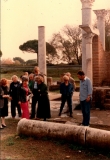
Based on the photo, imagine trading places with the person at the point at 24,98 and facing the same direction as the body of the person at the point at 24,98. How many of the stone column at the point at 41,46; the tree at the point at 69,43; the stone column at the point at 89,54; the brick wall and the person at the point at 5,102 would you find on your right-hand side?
1

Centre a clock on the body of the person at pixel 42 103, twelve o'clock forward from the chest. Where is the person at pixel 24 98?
the person at pixel 24 98 is roughly at 2 o'clock from the person at pixel 42 103.

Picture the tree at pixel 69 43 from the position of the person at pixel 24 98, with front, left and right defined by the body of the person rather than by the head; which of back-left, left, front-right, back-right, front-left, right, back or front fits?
back-left

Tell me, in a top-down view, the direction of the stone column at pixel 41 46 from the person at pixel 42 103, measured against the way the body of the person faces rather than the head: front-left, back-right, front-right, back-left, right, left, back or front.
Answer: back-right

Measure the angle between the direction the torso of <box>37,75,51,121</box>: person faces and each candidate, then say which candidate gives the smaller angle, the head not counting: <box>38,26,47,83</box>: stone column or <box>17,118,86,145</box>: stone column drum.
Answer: the stone column drum

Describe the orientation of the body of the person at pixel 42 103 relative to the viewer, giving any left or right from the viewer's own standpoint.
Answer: facing the viewer and to the left of the viewer

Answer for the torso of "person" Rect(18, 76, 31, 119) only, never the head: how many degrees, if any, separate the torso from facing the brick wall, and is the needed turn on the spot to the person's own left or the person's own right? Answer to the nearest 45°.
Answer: approximately 90° to the person's own left

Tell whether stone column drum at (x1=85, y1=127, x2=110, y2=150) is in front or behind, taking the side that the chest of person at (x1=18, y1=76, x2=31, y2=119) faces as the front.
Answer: in front

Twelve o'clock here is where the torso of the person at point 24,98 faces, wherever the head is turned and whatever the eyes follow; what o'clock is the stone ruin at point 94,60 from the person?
The stone ruin is roughly at 9 o'clock from the person.

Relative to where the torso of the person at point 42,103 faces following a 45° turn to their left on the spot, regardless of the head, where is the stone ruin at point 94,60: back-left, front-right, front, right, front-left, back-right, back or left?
back-left

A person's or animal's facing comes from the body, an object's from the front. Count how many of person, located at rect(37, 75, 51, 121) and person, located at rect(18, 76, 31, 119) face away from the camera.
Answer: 0

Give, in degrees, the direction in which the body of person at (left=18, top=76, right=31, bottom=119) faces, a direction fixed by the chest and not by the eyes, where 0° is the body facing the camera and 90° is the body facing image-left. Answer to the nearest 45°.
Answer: approximately 315°

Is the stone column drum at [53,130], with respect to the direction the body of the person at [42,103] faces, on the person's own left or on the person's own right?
on the person's own left
